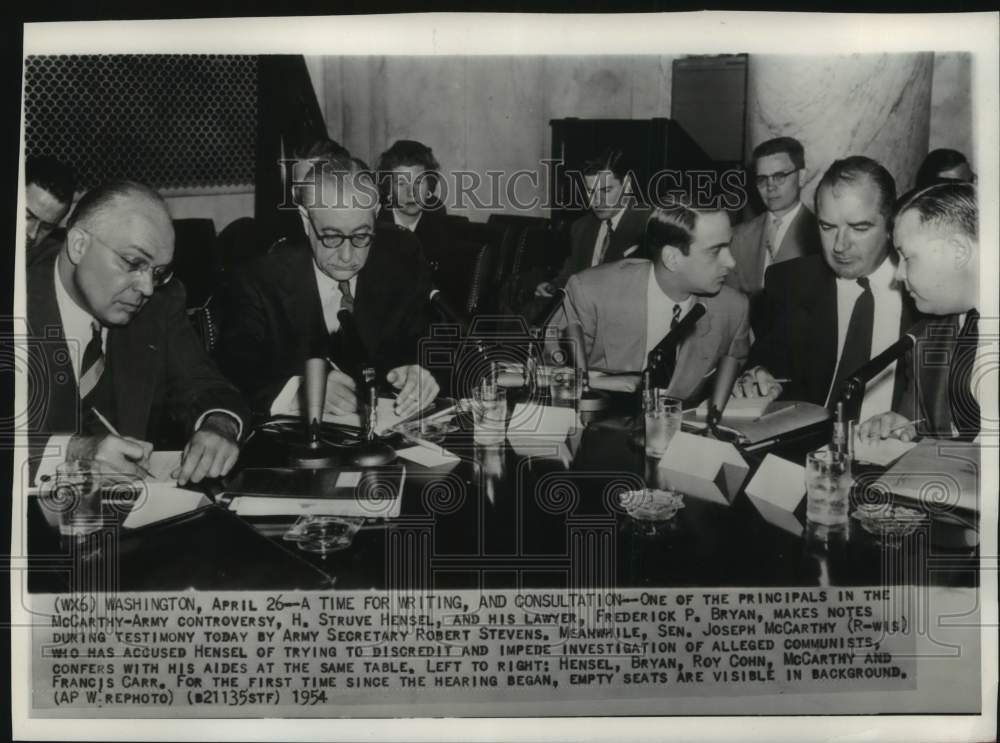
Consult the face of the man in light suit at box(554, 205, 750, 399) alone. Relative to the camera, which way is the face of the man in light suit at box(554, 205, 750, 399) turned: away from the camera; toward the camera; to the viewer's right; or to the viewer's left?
to the viewer's right

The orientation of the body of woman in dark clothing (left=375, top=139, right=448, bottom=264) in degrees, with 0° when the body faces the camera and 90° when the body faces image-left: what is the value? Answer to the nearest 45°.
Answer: approximately 0°

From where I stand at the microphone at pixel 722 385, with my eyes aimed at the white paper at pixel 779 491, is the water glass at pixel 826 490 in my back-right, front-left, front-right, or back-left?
front-left

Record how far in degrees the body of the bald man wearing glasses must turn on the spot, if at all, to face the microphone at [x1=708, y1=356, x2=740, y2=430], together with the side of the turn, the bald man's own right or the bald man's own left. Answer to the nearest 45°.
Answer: approximately 45° to the bald man's own left

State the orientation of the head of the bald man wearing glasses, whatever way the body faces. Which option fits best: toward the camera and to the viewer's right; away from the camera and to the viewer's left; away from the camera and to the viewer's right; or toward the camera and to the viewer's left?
toward the camera and to the viewer's right

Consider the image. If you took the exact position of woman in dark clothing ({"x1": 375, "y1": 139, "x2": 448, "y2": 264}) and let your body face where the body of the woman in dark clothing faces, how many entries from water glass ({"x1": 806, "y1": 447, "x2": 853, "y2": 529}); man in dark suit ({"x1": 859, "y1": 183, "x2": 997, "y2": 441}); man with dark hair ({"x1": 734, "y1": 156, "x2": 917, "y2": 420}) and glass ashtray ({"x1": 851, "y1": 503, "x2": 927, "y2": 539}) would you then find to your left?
4

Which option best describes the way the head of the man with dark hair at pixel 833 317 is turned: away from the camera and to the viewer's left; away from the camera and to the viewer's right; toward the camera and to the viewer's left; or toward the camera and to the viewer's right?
toward the camera and to the viewer's right

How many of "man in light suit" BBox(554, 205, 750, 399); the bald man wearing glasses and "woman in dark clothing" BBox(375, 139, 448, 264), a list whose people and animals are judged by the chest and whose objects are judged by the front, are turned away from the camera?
0

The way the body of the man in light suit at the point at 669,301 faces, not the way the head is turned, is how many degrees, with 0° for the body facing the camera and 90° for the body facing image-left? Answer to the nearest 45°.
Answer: approximately 315°
